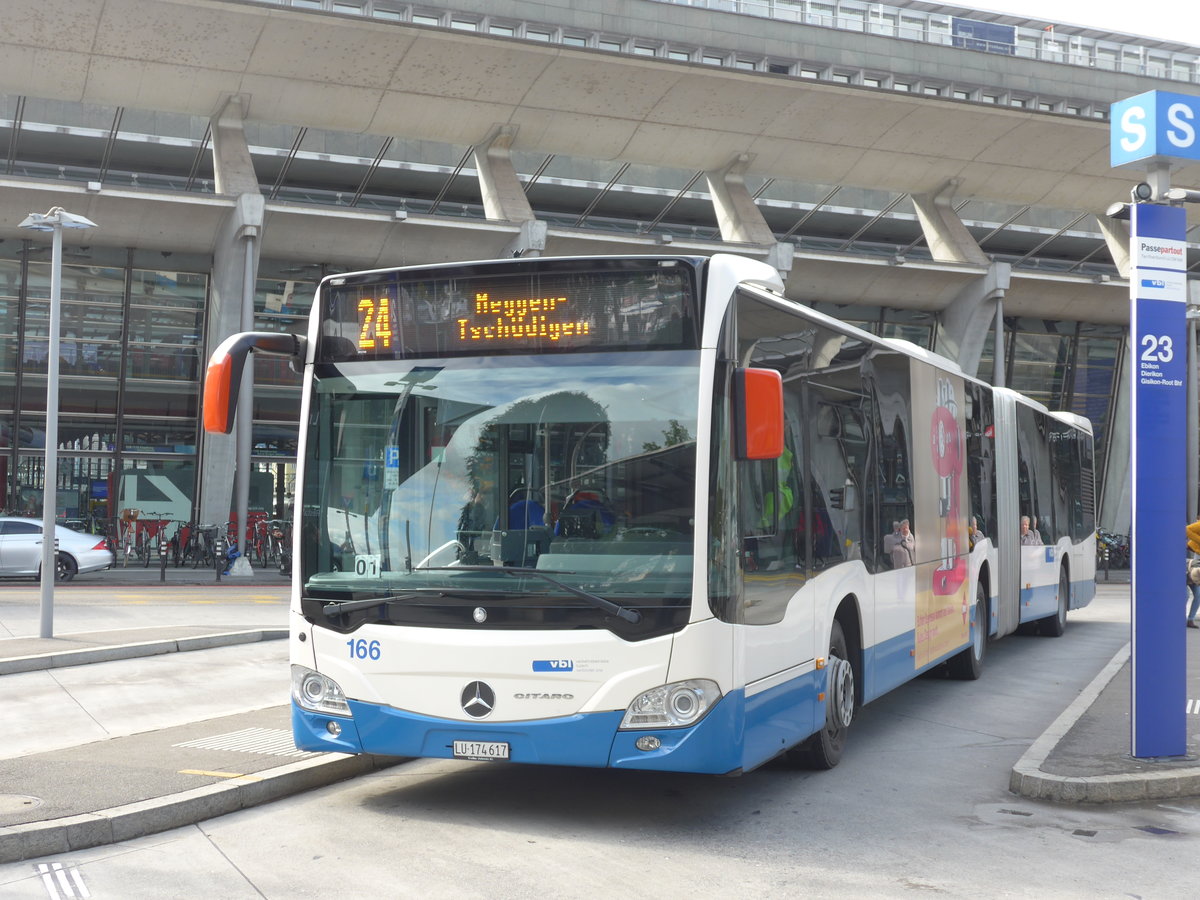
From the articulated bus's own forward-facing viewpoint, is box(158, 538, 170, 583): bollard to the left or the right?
on its right

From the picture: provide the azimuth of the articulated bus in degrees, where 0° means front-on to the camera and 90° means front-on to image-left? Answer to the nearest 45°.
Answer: approximately 45°

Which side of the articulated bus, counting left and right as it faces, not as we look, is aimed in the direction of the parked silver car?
right

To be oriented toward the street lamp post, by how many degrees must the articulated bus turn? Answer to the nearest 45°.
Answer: approximately 90° to its right

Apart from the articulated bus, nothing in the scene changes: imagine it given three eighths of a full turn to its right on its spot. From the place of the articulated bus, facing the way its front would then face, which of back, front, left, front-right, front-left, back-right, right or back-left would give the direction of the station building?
front

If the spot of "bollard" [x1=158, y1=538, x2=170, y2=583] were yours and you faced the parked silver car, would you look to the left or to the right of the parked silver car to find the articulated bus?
left

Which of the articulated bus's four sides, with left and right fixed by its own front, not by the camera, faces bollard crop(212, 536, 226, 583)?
right
